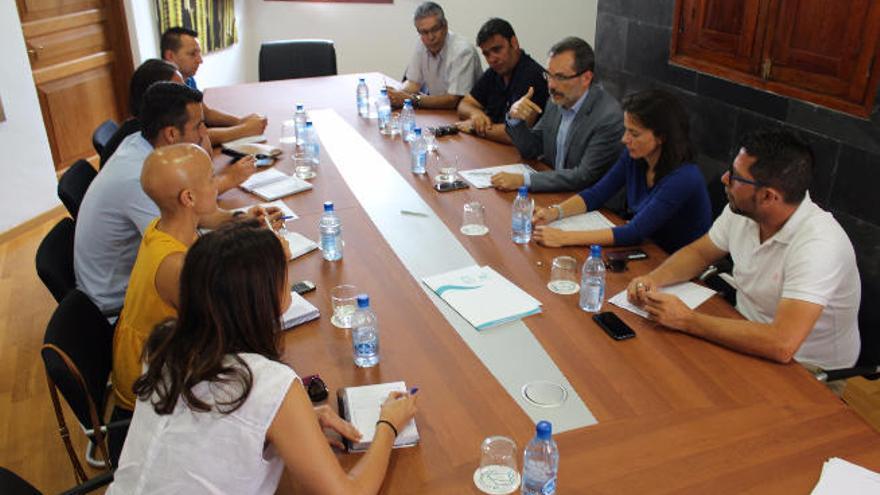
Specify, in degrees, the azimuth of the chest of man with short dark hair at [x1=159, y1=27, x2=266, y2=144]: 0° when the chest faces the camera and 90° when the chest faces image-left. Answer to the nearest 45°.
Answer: approximately 270°

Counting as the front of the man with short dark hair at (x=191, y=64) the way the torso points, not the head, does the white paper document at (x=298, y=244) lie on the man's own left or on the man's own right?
on the man's own right

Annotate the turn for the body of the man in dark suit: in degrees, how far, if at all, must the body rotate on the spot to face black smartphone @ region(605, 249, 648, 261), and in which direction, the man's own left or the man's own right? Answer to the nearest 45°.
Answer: approximately 45° to the man's own left

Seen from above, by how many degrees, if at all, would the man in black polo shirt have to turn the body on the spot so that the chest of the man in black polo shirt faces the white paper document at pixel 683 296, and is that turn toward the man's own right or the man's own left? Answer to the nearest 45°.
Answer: approximately 45° to the man's own left

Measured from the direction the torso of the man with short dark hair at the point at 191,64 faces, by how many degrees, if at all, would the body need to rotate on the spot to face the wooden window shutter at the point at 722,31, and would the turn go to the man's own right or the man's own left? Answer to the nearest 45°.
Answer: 0° — they already face it

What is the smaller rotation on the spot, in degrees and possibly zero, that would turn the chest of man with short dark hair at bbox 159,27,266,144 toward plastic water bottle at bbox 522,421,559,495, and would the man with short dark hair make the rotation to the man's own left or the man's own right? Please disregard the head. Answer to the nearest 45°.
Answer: approximately 90° to the man's own right

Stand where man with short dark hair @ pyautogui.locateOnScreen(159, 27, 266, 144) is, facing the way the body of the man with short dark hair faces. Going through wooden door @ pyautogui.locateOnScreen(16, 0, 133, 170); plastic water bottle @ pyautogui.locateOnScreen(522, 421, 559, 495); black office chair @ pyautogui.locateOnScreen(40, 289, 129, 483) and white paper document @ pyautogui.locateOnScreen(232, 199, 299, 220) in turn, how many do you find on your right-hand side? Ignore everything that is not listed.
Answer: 3

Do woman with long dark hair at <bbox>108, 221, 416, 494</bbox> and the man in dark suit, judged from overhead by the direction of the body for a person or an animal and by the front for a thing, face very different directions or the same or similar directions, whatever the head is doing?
very different directions

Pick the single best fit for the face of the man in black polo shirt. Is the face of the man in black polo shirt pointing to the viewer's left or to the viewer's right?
to the viewer's left

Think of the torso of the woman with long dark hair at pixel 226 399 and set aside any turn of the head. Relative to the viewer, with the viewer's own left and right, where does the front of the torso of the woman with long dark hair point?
facing away from the viewer and to the right of the viewer

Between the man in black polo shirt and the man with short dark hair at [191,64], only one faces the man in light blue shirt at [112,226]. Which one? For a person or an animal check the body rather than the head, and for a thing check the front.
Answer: the man in black polo shirt
